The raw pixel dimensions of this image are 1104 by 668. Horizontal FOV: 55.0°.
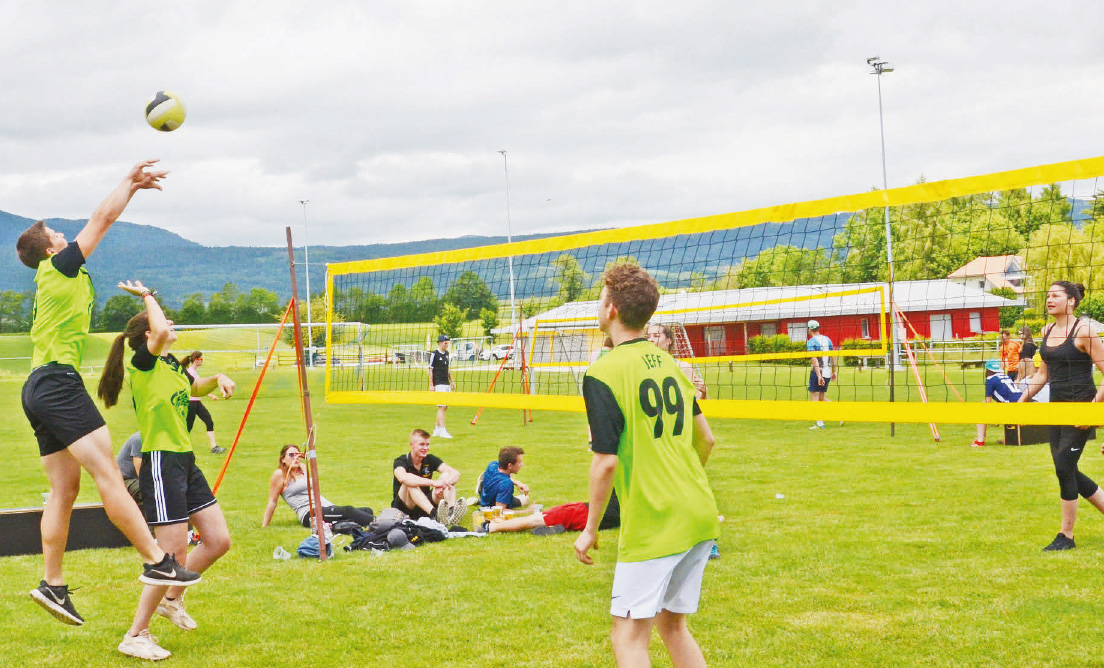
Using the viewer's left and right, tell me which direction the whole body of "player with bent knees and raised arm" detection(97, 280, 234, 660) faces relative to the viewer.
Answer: facing to the right of the viewer

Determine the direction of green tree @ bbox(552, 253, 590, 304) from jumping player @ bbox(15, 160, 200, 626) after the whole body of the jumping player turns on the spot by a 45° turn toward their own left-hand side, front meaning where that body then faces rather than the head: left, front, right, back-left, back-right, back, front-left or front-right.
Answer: front

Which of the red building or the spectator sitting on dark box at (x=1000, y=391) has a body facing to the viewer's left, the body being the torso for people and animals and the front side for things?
the spectator sitting on dark box

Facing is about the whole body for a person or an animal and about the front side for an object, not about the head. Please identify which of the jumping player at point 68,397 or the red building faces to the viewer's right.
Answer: the jumping player

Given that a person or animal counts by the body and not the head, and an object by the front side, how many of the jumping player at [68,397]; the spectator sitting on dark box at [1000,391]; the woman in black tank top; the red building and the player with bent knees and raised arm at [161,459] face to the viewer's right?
2

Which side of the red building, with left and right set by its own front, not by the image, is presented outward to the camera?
front

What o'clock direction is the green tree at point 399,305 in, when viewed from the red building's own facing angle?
The green tree is roughly at 2 o'clock from the red building.

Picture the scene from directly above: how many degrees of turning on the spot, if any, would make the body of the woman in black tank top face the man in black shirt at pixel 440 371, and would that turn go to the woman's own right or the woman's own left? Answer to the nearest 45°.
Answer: approximately 90° to the woman's own right

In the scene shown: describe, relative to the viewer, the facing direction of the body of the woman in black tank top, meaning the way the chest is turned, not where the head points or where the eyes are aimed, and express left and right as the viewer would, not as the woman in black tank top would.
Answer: facing the viewer and to the left of the viewer

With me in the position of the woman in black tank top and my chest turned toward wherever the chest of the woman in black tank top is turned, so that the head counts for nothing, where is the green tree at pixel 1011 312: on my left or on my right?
on my right

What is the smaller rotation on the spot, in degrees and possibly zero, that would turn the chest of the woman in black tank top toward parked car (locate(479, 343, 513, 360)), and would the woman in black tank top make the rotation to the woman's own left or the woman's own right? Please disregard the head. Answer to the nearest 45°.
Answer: approximately 90° to the woman's own right

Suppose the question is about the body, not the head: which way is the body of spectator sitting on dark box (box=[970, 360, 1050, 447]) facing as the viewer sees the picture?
to the viewer's left

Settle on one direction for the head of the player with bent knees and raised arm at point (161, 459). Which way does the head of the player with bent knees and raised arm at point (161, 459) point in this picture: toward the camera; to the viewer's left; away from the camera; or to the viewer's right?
to the viewer's right

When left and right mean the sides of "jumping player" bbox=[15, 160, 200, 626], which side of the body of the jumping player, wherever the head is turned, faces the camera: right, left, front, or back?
right

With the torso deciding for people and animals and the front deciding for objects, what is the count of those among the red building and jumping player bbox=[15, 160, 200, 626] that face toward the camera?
1
